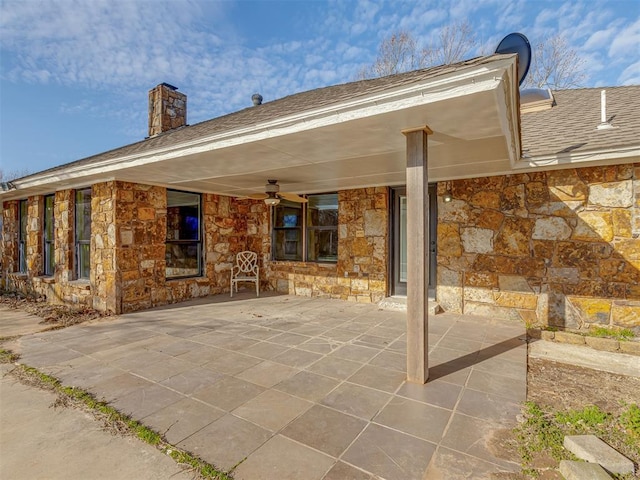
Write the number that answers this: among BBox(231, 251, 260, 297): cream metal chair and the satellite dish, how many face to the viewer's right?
0

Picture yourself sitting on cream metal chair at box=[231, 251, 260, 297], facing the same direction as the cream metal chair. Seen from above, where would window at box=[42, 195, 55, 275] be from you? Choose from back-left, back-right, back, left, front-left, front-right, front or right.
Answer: right

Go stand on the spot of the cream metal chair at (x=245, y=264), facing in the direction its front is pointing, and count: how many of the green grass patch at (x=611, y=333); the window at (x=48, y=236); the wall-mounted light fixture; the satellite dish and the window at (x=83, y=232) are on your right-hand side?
2

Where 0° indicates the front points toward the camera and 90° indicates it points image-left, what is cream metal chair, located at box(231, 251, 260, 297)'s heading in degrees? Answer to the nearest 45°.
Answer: approximately 0°

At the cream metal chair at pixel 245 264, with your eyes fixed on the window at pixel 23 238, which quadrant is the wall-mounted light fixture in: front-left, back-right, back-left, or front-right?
back-left

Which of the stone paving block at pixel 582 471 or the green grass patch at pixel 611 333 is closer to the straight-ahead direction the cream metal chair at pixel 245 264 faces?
the stone paving block

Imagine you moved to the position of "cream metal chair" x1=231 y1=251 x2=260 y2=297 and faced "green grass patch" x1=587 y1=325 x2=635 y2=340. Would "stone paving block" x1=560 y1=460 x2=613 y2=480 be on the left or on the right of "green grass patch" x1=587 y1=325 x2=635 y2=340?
right

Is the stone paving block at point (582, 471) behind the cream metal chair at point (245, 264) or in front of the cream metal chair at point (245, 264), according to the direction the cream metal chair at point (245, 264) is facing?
in front

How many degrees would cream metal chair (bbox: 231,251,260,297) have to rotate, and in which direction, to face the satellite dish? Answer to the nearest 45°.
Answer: approximately 45° to its left

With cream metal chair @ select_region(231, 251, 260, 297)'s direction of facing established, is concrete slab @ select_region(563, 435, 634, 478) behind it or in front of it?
in front

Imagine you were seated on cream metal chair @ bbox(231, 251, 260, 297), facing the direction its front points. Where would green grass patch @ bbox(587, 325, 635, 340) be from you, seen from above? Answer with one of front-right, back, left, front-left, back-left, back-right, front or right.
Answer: front-left

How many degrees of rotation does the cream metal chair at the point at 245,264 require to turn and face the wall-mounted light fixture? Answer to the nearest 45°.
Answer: approximately 45° to its left

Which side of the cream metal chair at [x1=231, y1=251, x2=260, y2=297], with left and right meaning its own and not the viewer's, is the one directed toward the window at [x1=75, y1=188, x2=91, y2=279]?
right
